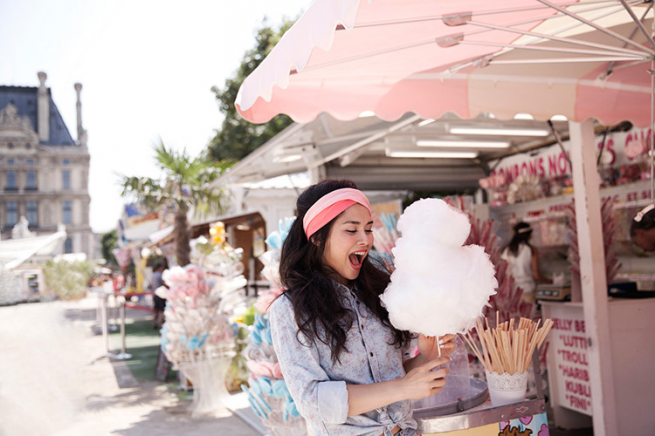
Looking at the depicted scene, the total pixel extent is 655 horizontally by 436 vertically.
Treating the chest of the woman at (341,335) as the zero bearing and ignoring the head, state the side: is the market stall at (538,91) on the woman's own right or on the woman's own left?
on the woman's own left

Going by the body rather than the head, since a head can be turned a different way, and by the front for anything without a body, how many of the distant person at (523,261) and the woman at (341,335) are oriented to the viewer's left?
0

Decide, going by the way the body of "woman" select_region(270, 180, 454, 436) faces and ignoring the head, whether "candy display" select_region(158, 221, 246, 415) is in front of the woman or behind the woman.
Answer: behind

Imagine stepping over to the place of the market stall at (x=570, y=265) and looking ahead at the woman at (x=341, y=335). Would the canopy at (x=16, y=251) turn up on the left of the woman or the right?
right

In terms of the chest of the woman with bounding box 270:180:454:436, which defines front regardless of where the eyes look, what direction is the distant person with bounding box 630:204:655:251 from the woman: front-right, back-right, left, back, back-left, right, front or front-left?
left
